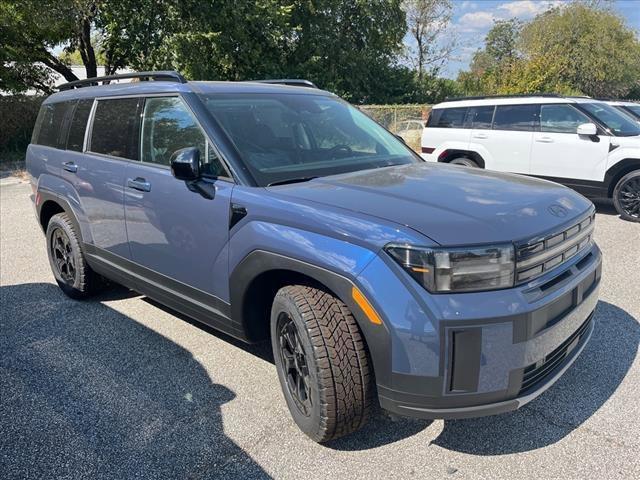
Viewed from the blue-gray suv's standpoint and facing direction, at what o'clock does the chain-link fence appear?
The chain-link fence is roughly at 8 o'clock from the blue-gray suv.

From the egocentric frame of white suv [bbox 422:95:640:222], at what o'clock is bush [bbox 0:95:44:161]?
The bush is roughly at 5 o'clock from the white suv.

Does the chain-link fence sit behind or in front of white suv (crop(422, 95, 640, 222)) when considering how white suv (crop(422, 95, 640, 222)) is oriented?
behind

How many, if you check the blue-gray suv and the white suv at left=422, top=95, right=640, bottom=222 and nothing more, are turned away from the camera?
0

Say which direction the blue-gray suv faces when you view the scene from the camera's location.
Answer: facing the viewer and to the right of the viewer

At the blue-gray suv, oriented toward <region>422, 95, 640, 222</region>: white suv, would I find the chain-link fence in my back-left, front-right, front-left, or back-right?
front-left

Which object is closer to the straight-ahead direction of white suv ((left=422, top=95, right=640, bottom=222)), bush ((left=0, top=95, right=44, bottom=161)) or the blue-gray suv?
the blue-gray suv

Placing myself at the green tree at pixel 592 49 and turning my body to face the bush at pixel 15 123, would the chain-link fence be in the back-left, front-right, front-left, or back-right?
front-left

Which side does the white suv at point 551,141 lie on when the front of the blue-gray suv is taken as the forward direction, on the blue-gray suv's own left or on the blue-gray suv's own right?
on the blue-gray suv's own left

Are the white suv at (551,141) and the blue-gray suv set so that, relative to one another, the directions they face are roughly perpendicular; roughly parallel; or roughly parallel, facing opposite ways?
roughly parallel

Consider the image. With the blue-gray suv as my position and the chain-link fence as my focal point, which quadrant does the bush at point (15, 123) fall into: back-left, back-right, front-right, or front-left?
front-left

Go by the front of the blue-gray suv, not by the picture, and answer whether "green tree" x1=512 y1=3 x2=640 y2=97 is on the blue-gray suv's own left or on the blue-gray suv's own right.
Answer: on the blue-gray suv's own left
